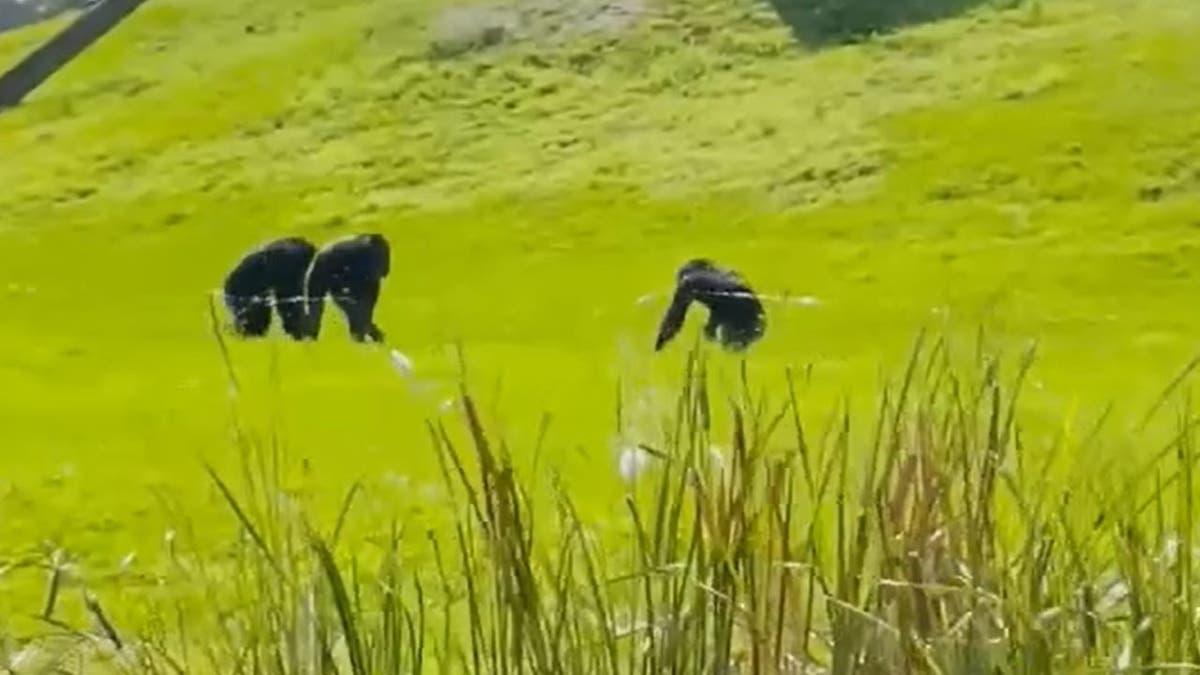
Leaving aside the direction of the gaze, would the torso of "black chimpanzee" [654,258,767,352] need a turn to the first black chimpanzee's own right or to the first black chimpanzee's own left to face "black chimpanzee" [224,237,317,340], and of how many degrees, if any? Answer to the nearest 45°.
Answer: approximately 45° to the first black chimpanzee's own right

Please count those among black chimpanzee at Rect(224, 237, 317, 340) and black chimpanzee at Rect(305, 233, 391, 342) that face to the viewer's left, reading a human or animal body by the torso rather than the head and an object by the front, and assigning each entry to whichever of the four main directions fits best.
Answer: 0

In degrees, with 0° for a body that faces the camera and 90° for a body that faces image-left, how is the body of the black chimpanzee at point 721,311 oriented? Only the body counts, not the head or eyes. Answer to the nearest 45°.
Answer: approximately 90°

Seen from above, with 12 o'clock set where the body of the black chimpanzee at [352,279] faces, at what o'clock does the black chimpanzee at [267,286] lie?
the black chimpanzee at [267,286] is roughly at 7 o'clock from the black chimpanzee at [352,279].

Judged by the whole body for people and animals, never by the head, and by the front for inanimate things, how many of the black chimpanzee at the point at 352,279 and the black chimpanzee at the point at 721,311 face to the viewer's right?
1

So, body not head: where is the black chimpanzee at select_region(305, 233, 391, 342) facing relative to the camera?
to the viewer's right

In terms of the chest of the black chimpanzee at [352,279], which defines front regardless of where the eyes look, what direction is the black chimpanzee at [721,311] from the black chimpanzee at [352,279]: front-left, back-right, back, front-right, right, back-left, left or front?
front-right

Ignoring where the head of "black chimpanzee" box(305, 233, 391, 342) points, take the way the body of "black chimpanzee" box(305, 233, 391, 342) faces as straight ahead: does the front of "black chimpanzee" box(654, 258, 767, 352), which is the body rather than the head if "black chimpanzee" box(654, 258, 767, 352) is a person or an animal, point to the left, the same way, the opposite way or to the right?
the opposite way

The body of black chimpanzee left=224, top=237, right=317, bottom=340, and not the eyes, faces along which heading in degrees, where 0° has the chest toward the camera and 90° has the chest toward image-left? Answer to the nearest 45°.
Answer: approximately 270°

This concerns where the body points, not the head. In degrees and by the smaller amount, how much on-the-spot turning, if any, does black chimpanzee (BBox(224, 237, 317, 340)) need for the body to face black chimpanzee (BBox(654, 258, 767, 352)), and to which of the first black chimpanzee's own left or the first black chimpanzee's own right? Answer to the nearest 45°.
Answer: approximately 45° to the first black chimpanzee's own right

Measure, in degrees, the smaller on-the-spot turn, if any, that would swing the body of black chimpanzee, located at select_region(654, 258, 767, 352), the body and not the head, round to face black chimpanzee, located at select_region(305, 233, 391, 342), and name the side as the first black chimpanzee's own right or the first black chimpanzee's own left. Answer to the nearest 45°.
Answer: approximately 45° to the first black chimpanzee's own right

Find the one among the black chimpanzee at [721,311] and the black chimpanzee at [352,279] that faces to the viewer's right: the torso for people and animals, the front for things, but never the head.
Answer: the black chimpanzee at [352,279]

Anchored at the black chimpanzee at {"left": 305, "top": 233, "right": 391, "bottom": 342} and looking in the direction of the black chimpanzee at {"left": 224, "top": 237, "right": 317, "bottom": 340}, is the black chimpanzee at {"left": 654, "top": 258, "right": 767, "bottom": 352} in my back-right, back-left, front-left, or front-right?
back-left
